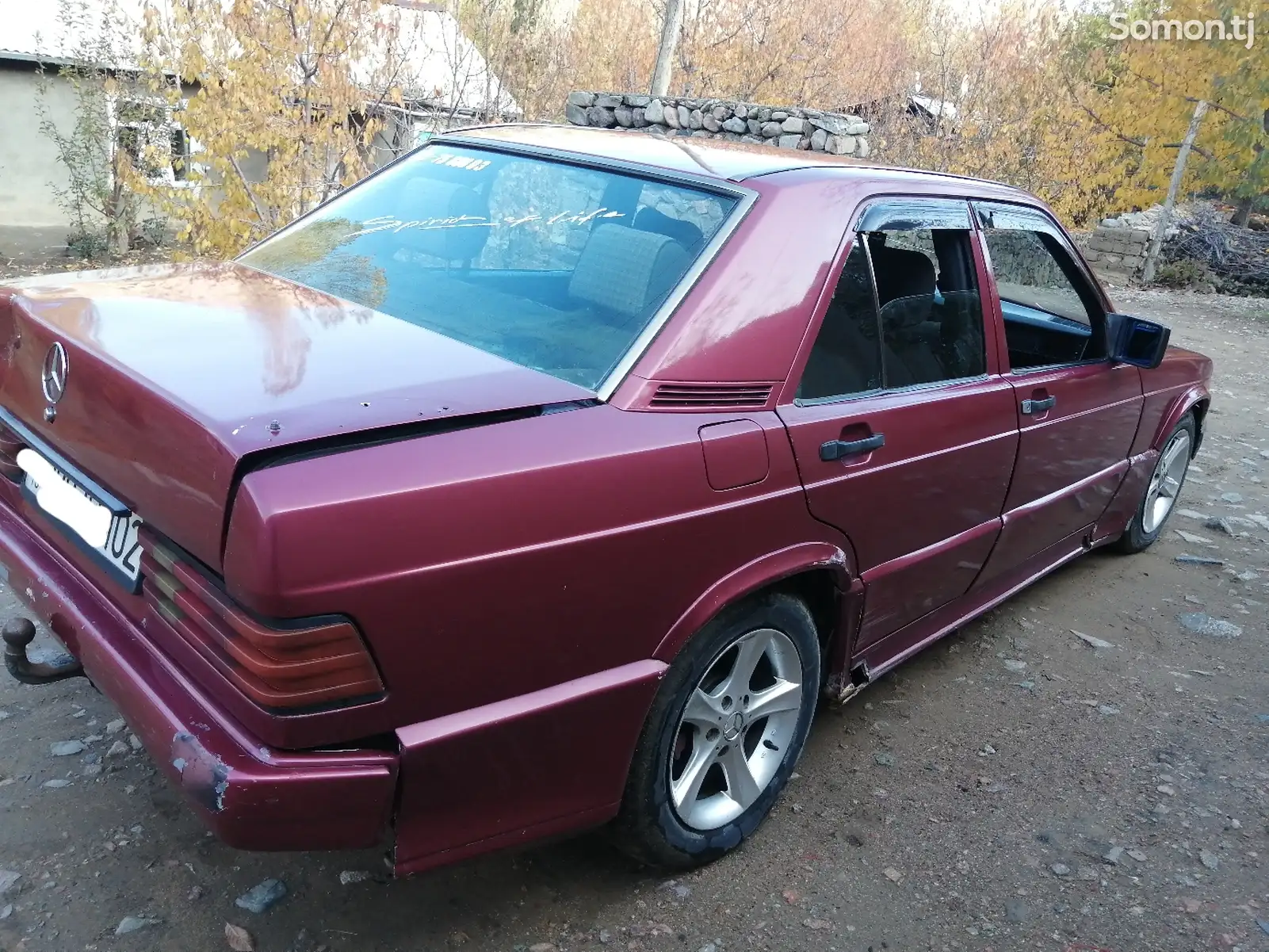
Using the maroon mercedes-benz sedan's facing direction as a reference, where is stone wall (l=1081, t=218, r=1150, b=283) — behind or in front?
in front

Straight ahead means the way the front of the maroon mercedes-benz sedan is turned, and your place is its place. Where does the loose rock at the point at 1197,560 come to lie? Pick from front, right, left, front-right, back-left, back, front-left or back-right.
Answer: front

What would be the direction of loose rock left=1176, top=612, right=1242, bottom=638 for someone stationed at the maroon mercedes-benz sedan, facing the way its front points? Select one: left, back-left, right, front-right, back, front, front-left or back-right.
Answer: front

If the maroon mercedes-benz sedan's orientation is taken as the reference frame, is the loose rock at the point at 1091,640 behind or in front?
in front

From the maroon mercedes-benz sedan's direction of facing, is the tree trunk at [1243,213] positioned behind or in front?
in front

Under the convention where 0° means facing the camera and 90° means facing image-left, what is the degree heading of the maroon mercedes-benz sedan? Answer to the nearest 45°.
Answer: approximately 225°
